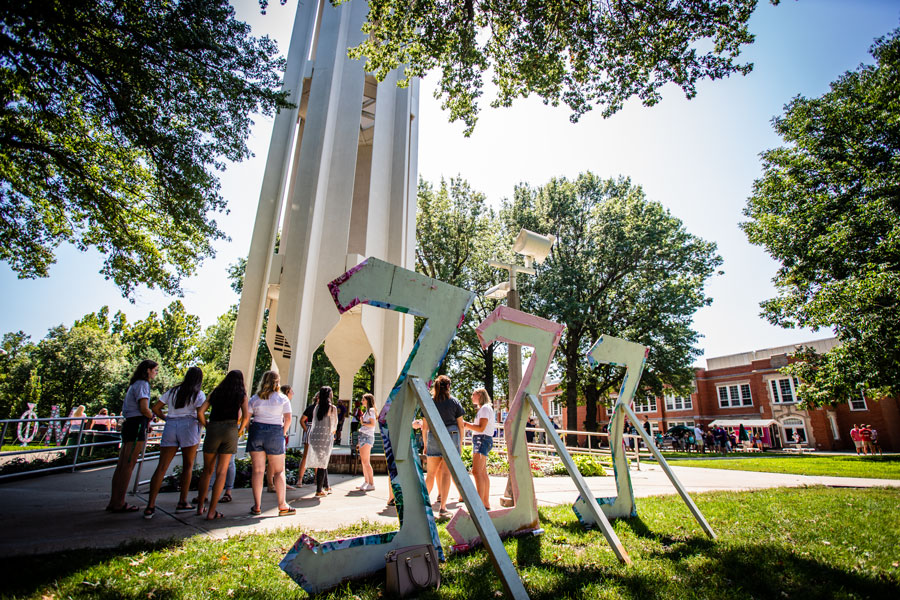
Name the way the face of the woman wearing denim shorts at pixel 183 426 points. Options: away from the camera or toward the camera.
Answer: away from the camera

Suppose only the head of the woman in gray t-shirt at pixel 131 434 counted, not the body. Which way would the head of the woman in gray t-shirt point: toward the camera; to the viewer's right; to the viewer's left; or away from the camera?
to the viewer's right

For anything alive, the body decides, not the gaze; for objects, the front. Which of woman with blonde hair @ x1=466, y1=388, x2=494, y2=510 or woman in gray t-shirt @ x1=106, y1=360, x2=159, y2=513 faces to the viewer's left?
the woman with blonde hair

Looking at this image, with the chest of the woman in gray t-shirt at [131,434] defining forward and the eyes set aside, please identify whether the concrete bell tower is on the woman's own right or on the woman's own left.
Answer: on the woman's own left

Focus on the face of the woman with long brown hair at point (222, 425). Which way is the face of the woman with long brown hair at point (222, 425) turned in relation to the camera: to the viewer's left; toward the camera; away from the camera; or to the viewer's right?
away from the camera

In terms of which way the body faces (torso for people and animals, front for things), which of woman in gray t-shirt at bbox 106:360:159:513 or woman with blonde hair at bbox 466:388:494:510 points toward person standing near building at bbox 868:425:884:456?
the woman in gray t-shirt

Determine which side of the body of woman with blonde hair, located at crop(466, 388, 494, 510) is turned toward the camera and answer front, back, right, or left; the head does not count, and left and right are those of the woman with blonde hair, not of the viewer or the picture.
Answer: left

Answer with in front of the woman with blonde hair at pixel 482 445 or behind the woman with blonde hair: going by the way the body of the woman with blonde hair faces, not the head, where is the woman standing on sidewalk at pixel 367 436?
in front

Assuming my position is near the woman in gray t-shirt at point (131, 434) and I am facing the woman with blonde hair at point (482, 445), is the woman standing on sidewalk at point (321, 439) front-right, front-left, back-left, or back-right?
front-left

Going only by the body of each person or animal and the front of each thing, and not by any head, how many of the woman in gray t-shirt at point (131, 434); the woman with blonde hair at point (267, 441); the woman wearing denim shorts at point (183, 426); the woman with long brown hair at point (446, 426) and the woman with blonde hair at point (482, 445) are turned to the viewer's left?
1

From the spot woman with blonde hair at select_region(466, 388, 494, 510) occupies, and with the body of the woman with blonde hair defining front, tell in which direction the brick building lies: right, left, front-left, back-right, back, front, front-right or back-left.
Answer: back-right

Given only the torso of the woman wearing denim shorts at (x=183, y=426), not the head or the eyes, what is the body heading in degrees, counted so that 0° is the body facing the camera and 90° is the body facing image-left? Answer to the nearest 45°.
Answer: approximately 180°

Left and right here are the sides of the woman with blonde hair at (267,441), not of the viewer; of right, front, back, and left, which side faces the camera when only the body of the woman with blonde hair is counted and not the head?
back

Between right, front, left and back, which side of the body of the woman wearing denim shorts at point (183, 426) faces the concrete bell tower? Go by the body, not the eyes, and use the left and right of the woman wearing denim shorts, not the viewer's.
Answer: front

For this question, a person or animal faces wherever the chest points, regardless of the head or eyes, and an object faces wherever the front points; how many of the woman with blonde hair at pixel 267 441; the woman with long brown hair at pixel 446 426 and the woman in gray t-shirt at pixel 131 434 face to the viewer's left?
0
